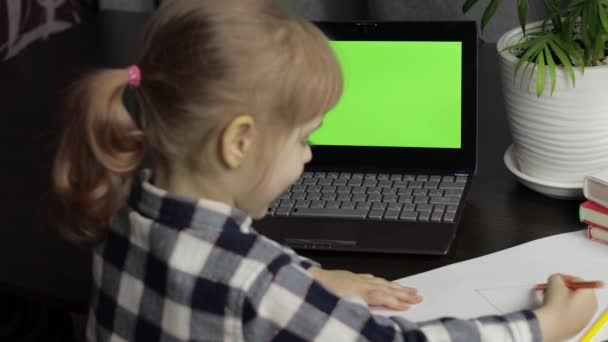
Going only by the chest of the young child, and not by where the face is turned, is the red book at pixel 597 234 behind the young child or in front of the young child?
in front

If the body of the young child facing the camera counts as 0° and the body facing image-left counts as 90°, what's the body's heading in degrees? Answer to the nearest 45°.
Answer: approximately 225°

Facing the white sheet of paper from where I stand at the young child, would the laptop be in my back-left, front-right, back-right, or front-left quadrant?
front-left

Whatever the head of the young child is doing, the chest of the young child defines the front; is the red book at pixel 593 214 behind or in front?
in front

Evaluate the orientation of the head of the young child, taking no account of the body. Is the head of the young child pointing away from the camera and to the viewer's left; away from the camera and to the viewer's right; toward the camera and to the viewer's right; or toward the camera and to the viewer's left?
away from the camera and to the viewer's right

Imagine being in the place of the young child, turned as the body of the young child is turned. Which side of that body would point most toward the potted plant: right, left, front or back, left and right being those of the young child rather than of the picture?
front

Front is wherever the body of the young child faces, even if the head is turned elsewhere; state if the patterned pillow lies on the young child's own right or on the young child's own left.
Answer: on the young child's own left
